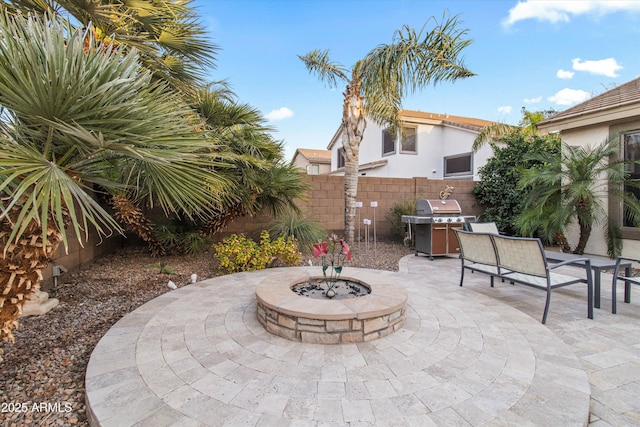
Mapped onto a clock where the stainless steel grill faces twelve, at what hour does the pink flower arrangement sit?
The pink flower arrangement is roughly at 2 o'clock from the stainless steel grill.

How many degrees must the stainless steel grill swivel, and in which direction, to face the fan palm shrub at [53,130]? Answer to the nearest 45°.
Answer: approximately 45° to its right

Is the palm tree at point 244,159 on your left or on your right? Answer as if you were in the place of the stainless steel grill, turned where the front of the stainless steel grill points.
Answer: on your right

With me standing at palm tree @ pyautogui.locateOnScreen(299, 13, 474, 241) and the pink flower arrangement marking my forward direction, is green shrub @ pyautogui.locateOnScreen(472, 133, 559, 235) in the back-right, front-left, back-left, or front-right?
back-left

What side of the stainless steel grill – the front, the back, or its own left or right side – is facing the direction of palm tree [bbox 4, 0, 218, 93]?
right

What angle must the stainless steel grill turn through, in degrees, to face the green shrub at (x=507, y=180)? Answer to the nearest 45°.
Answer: approximately 90° to its left

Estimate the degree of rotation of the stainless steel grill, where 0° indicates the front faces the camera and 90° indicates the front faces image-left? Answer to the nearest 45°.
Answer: approximately 315°

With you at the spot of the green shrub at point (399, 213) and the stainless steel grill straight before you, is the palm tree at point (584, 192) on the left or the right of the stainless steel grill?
left

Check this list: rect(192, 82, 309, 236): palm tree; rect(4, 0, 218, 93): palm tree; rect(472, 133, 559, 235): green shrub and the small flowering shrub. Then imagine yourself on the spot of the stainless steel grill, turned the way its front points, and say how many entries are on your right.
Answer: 3

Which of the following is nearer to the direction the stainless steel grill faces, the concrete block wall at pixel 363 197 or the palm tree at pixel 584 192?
the palm tree

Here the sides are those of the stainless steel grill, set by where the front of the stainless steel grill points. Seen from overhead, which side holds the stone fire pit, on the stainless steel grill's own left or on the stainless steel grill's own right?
on the stainless steel grill's own right

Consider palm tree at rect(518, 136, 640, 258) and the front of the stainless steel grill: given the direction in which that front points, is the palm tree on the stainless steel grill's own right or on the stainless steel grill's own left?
on the stainless steel grill's own left

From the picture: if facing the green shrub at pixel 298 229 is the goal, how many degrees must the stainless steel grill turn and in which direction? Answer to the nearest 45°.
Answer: approximately 90° to its right

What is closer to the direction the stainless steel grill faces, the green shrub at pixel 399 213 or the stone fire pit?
the stone fire pit

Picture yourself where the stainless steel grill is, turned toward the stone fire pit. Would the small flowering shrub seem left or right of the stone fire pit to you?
right

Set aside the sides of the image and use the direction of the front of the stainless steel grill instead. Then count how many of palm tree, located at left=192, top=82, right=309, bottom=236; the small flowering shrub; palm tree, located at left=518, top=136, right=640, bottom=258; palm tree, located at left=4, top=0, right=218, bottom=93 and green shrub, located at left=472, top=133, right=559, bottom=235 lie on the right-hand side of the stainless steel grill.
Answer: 3
